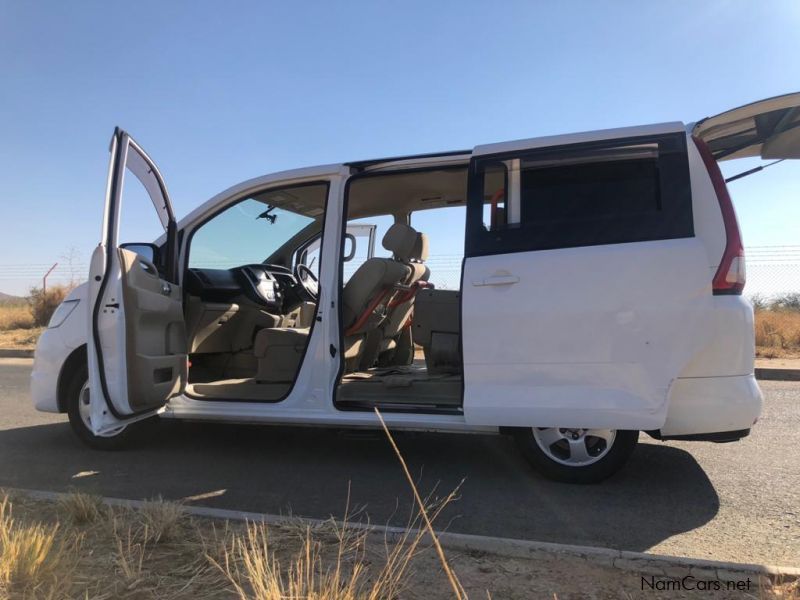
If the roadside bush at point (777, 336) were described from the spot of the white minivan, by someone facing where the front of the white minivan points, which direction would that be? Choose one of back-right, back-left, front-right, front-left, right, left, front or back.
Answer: back-right

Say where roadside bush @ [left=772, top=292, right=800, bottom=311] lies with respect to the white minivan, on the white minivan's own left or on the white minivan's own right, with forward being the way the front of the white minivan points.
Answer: on the white minivan's own right

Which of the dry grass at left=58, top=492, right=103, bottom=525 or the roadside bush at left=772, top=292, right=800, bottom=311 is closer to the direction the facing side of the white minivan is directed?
the dry grass

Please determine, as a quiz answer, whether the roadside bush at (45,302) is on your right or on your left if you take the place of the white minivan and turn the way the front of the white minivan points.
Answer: on your right

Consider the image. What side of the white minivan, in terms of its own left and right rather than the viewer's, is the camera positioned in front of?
left
